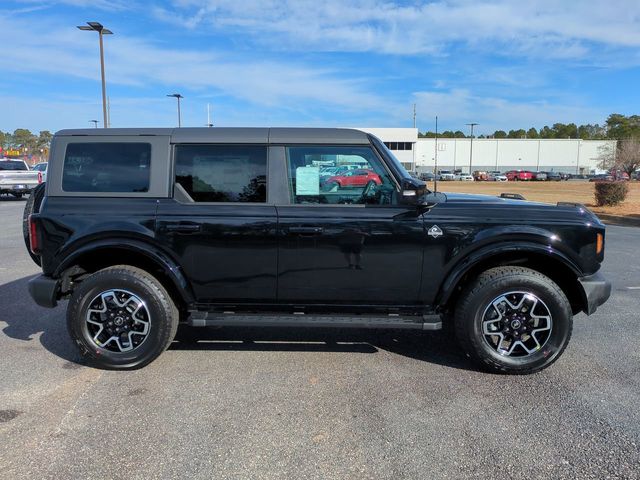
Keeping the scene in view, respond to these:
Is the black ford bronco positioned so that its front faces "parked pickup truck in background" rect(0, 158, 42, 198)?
no

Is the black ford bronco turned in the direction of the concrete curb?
no

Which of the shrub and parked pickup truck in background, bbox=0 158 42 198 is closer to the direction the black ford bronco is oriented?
the shrub

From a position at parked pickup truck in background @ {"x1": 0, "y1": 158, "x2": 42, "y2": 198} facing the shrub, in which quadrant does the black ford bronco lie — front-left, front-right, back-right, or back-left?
front-right

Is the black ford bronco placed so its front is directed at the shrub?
no

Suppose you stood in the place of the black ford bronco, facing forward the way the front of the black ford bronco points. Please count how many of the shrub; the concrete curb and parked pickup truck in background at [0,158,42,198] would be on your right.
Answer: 0

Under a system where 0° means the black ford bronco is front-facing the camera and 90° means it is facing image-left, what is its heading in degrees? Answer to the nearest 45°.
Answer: approximately 270°

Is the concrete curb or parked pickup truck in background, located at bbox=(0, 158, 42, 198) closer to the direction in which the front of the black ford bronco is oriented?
the concrete curb
